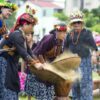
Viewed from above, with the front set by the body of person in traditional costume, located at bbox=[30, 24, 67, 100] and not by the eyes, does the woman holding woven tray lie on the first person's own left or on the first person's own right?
on the first person's own right

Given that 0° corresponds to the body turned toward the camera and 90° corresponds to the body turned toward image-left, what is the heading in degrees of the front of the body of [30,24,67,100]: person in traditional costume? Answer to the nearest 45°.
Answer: approximately 315°

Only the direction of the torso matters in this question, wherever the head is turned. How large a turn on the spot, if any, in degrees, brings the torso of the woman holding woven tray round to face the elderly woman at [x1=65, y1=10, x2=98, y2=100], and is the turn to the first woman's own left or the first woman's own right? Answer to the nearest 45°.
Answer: approximately 45° to the first woman's own left

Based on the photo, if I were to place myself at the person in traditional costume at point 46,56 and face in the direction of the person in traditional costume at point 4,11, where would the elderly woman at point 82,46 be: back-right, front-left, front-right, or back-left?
back-right

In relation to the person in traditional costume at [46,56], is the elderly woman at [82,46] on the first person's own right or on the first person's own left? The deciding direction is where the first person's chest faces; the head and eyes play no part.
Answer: on the first person's own left

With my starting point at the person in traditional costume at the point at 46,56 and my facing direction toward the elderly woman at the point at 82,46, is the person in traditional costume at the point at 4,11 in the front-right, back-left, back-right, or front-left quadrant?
back-left

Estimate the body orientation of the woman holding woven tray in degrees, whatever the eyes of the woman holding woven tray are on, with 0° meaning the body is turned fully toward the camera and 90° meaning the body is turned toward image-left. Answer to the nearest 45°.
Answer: approximately 270°
